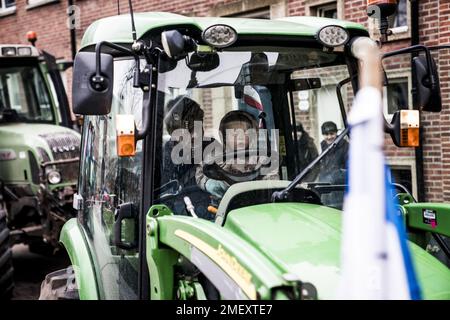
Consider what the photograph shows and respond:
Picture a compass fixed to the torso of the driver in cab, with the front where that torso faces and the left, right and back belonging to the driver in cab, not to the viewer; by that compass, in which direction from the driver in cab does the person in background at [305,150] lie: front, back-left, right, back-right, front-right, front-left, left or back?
back-left

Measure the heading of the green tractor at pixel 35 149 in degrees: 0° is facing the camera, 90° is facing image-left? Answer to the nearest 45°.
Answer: approximately 315°
